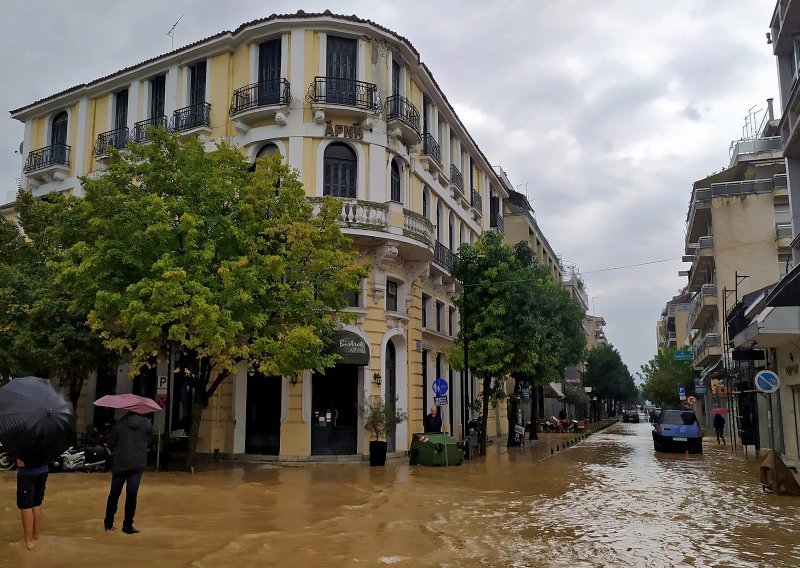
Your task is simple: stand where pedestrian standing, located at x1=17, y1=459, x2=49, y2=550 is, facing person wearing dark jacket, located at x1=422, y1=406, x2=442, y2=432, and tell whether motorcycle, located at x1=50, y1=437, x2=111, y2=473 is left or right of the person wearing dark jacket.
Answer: left

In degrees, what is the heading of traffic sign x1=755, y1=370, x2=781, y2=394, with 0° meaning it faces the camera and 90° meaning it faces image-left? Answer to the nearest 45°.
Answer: approximately 0°

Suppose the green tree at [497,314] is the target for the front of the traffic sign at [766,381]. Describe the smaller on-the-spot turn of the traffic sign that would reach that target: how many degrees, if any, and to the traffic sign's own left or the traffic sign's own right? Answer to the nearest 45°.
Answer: approximately 135° to the traffic sign's own right
